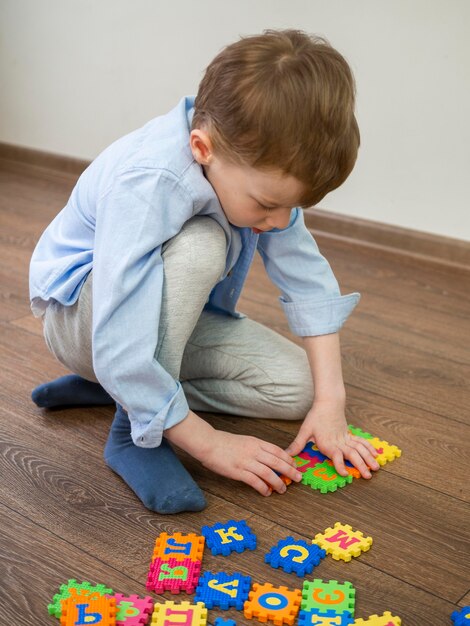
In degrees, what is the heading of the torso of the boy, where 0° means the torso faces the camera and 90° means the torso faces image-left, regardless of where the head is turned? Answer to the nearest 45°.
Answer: approximately 315°

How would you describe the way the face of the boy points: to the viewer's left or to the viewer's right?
to the viewer's right

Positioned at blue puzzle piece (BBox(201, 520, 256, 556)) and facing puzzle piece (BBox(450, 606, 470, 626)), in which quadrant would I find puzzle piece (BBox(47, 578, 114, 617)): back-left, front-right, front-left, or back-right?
back-right

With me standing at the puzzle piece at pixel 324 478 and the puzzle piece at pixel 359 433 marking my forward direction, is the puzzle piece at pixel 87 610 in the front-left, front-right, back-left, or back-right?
back-left
